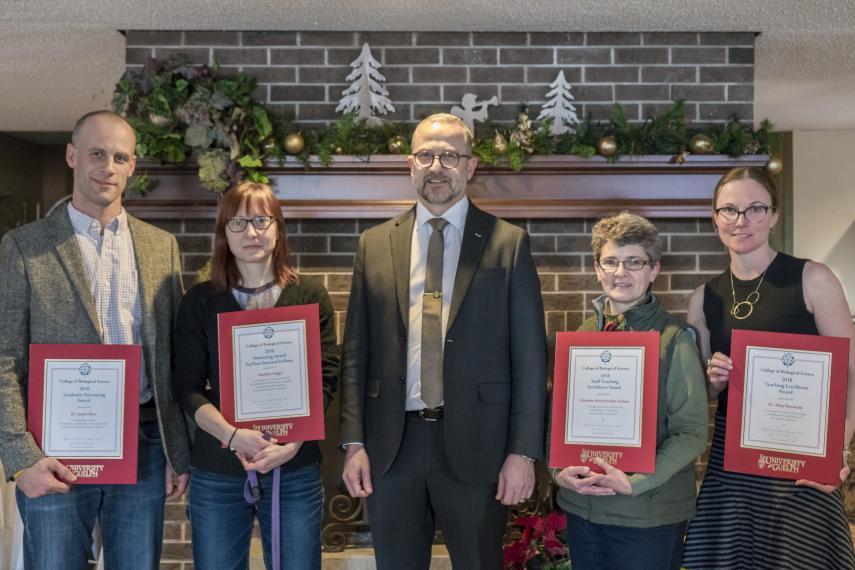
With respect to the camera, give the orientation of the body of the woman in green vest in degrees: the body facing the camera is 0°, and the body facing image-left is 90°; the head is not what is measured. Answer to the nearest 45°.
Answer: approximately 45°

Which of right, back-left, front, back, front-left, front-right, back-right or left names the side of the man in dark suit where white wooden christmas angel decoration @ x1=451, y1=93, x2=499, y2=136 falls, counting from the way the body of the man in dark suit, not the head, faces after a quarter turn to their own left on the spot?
left

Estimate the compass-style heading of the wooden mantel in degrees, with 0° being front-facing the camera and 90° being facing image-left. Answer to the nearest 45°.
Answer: approximately 0°

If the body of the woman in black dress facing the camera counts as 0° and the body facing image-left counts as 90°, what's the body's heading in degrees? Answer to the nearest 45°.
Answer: approximately 0°
